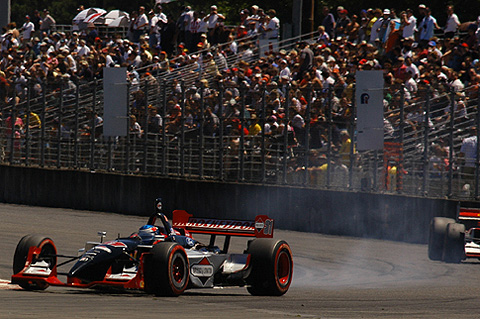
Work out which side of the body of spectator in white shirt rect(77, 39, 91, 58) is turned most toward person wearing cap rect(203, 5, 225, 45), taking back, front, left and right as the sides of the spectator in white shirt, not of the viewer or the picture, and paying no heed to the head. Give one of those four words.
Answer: left

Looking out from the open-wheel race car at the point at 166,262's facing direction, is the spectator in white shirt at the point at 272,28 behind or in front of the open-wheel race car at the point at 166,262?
behind

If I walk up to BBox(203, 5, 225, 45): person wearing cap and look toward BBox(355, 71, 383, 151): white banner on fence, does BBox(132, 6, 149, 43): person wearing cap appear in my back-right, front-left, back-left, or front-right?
back-right

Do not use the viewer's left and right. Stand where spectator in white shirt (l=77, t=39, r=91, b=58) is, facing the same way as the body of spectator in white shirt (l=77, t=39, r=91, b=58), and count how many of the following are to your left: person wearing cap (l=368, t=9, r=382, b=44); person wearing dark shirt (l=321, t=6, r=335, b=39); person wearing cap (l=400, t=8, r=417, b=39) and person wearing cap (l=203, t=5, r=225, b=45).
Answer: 4

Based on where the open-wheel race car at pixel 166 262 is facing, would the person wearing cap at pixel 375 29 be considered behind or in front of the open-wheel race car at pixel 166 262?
behind

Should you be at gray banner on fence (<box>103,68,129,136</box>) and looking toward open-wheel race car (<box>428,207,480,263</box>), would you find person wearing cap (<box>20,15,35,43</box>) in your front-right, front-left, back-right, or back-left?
back-left

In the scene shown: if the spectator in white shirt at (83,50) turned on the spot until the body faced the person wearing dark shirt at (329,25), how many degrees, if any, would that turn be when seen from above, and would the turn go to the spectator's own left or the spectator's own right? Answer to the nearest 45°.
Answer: approximately 90° to the spectator's own left

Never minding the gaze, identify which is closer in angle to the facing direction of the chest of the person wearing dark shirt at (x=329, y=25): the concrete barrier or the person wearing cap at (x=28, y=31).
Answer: the concrete barrier

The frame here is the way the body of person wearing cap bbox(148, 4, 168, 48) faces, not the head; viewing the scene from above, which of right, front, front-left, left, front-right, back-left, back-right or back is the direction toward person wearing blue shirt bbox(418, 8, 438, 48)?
left
